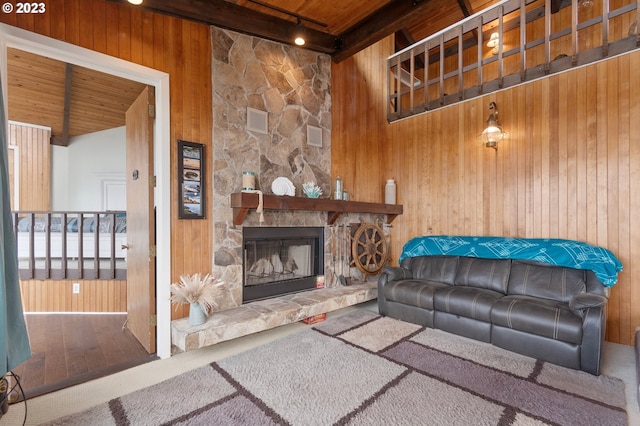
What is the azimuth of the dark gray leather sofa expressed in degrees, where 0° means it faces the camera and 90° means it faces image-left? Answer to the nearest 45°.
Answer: approximately 45°

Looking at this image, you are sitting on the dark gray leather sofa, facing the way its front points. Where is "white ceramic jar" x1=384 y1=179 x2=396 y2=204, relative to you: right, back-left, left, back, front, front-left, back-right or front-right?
right

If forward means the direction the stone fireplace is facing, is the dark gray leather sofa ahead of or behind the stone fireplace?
ahead

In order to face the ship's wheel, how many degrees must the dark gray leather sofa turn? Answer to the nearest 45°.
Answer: approximately 45° to its right

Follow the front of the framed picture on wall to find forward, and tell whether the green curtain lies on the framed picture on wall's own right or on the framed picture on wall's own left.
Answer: on the framed picture on wall's own right
